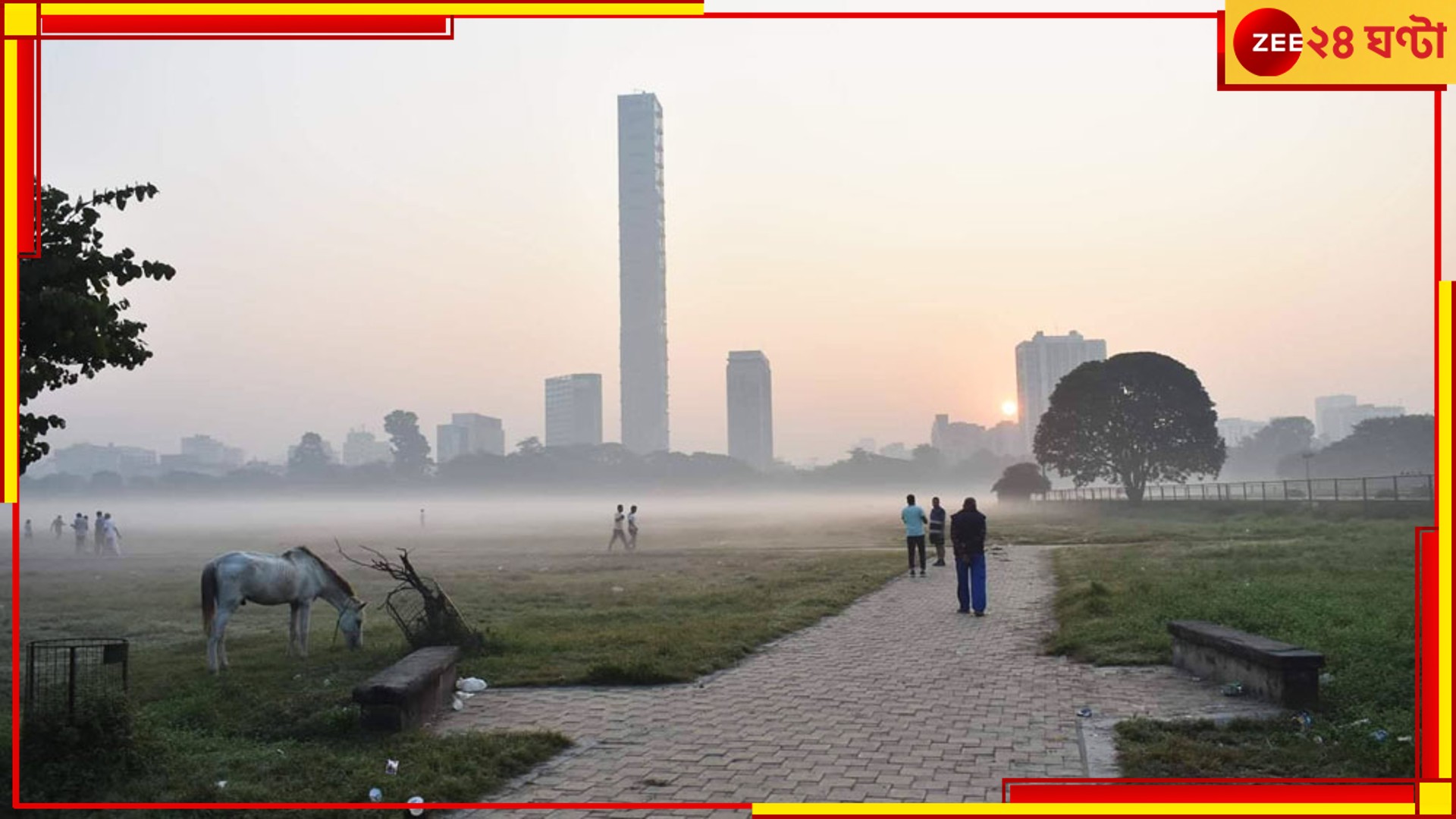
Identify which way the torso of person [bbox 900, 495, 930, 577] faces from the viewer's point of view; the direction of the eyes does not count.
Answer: away from the camera

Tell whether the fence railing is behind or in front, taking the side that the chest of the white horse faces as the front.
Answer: in front

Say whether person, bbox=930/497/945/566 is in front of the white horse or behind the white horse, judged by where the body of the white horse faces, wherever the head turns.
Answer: in front

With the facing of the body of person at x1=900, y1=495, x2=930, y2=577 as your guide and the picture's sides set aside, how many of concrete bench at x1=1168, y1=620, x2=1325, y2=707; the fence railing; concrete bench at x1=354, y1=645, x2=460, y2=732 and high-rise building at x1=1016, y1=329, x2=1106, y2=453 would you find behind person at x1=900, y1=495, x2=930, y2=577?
2

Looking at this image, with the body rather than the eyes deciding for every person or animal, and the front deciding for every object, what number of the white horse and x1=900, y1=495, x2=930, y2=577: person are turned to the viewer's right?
1

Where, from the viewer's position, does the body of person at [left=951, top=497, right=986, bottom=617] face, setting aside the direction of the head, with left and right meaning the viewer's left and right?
facing away from the viewer

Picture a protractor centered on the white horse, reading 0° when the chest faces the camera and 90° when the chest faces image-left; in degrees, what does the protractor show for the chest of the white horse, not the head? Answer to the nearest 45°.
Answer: approximately 270°

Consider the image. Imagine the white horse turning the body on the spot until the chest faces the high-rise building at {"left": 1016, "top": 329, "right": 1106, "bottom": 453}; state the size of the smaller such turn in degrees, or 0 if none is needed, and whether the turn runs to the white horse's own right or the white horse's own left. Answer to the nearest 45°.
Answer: approximately 45° to the white horse's own left

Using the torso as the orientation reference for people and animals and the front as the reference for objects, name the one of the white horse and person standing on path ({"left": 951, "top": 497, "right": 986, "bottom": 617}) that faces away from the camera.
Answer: the person standing on path
